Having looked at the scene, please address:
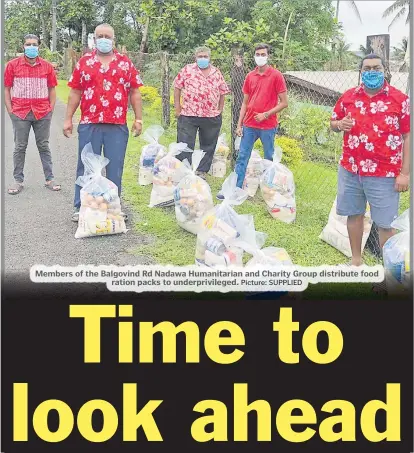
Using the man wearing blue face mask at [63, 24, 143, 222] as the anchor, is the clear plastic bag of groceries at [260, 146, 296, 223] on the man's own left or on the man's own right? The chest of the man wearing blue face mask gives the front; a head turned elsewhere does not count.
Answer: on the man's own left

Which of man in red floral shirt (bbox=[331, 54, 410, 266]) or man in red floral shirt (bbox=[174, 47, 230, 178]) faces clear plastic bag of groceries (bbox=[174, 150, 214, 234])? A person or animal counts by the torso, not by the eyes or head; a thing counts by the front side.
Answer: man in red floral shirt (bbox=[174, 47, 230, 178])

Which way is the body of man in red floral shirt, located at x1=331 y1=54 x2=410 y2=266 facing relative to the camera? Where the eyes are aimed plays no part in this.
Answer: toward the camera

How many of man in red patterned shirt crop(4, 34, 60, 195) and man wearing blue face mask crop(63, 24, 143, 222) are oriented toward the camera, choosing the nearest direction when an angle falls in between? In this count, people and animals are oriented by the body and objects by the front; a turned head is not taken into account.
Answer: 2

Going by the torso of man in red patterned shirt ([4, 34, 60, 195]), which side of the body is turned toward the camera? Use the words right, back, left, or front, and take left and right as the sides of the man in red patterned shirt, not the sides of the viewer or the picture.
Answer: front
